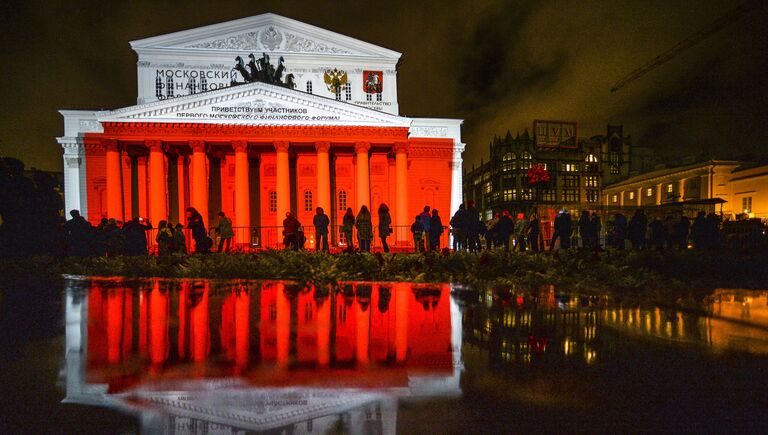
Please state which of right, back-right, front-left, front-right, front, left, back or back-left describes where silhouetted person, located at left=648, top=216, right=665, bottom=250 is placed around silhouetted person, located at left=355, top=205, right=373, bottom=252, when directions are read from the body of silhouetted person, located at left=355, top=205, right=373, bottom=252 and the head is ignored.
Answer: right

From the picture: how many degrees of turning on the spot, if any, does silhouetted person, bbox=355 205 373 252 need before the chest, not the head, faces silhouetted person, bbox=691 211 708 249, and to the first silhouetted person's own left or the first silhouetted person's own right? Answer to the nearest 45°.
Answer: approximately 90° to the first silhouetted person's own right

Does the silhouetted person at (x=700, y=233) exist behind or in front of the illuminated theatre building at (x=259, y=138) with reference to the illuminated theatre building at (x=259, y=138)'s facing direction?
in front

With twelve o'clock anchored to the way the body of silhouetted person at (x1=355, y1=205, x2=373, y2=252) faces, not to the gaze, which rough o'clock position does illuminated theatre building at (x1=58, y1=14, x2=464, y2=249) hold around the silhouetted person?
The illuminated theatre building is roughly at 11 o'clock from the silhouetted person.

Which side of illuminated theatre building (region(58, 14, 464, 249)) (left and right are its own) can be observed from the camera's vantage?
front

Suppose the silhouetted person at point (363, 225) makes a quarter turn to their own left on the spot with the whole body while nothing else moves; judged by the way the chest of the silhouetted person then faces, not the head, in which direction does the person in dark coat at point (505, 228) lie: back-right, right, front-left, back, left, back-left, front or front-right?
back

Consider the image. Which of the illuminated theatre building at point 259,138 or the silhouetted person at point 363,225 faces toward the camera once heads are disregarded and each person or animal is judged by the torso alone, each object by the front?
the illuminated theatre building

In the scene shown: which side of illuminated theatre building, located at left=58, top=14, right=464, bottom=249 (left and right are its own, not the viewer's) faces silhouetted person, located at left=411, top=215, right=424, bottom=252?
front

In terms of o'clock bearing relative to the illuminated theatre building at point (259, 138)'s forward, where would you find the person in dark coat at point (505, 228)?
The person in dark coat is roughly at 11 o'clock from the illuminated theatre building.

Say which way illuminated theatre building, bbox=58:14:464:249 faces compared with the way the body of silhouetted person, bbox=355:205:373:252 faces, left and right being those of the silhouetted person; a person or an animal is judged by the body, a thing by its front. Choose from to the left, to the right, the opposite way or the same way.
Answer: the opposite way

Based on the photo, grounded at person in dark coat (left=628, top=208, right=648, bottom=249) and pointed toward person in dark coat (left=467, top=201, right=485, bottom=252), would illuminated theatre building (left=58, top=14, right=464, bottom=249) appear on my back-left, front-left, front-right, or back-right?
front-right

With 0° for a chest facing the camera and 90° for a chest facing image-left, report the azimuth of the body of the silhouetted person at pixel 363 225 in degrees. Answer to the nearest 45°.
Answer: approximately 180°

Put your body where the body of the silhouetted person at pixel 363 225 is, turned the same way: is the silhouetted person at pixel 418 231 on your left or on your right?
on your right

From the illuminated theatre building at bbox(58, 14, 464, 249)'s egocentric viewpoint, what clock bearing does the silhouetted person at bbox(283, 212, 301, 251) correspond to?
The silhouetted person is roughly at 12 o'clock from the illuminated theatre building.

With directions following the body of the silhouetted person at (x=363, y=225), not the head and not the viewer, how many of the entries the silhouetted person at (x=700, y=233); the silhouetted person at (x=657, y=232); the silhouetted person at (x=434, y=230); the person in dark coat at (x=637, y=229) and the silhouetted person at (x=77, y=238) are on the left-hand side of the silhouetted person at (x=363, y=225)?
1

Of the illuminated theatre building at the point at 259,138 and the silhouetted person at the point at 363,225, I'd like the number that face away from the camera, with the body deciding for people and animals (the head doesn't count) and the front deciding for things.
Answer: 1

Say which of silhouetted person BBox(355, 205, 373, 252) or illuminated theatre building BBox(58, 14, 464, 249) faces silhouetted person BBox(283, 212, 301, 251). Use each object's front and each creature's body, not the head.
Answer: the illuminated theatre building

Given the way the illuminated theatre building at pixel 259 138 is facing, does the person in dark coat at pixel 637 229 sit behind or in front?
in front

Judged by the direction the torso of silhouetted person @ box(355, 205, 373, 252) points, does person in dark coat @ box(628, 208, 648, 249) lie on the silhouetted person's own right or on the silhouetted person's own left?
on the silhouetted person's own right
